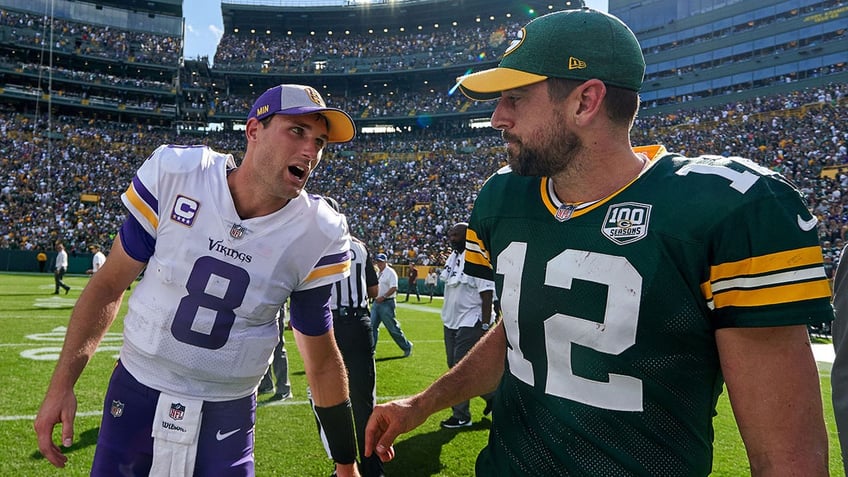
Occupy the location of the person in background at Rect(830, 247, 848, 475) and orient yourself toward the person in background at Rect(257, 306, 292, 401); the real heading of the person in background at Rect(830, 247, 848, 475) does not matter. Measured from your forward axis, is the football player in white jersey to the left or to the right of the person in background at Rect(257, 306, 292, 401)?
left

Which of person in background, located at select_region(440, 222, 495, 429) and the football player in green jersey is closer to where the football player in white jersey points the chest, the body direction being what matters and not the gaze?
the football player in green jersey

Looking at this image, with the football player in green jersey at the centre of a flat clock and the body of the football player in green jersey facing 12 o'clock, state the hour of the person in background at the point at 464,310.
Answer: The person in background is roughly at 4 o'clock from the football player in green jersey.

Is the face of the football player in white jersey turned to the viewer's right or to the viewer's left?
to the viewer's right

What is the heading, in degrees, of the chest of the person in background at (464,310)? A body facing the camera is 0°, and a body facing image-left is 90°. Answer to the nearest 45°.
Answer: approximately 45°

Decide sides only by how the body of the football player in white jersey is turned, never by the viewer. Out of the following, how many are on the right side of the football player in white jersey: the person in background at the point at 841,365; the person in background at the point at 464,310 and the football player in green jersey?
0

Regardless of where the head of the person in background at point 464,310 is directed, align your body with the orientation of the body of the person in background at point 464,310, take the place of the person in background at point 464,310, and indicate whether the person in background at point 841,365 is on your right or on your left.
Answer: on your left

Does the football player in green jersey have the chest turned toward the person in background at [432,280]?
no

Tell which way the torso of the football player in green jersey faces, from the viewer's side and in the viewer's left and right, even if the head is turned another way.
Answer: facing the viewer and to the left of the viewer

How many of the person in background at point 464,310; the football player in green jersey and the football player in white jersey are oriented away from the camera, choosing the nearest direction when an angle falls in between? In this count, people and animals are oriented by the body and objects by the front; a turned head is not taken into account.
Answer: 0

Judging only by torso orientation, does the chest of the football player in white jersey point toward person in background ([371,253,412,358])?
no

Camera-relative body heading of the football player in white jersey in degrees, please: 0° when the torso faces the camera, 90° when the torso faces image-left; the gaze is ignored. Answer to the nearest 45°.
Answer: approximately 0°

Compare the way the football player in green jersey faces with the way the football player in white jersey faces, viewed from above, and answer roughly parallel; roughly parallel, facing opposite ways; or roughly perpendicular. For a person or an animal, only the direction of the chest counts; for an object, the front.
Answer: roughly perpendicular
